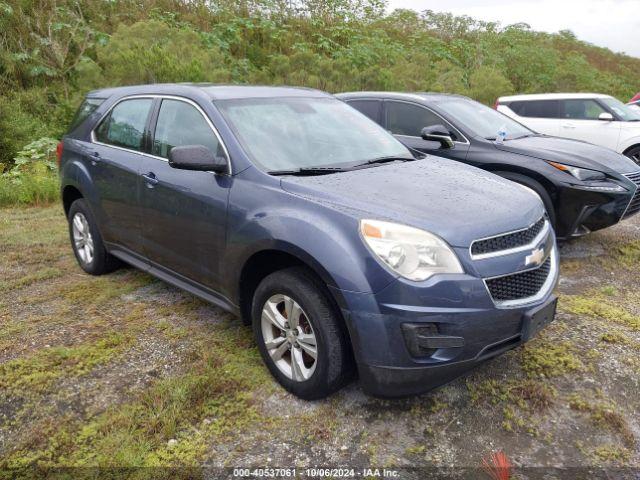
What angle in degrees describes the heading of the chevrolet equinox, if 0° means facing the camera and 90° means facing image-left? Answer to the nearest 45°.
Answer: approximately 315°

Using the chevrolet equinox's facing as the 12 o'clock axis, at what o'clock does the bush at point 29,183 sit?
The bush is roughly at 6 o'clock from the chevrolet equinox.

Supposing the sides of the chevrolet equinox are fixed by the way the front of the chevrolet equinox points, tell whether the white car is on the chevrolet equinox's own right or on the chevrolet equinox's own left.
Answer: on the chevrolet equinox's own left
